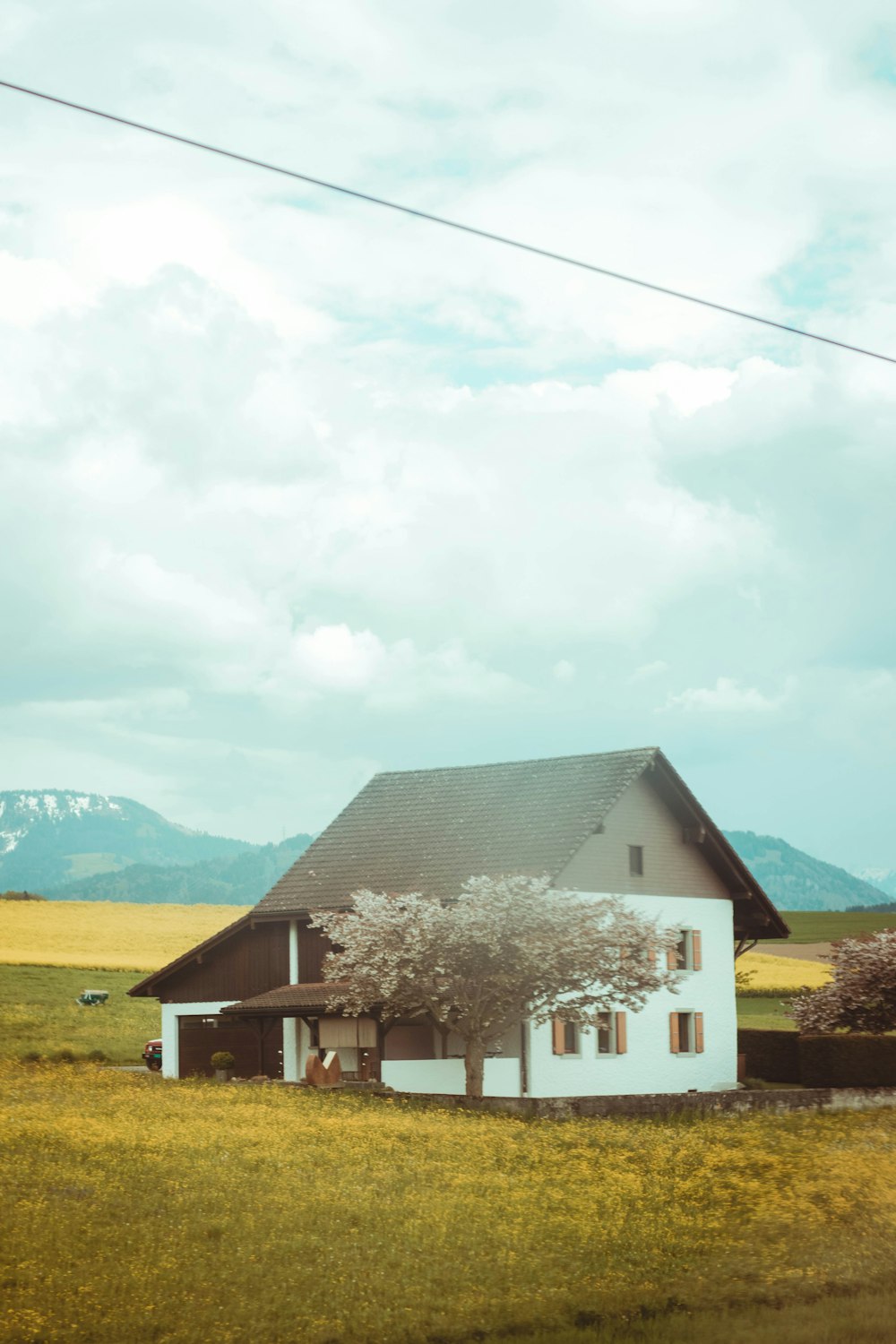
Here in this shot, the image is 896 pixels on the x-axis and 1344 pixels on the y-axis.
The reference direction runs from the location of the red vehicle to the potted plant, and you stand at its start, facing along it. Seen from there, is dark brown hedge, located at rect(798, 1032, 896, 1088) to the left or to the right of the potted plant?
left
